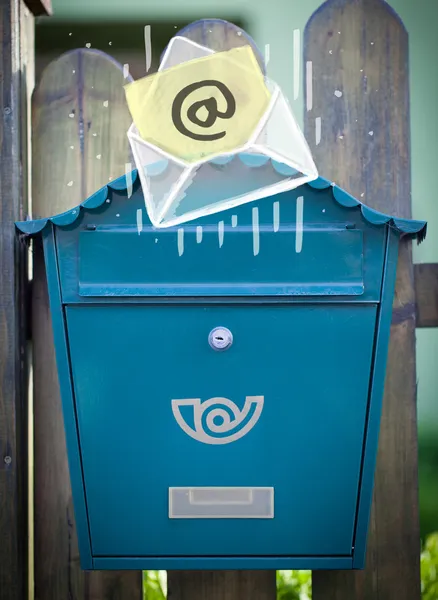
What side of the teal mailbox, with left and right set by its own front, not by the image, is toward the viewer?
front
